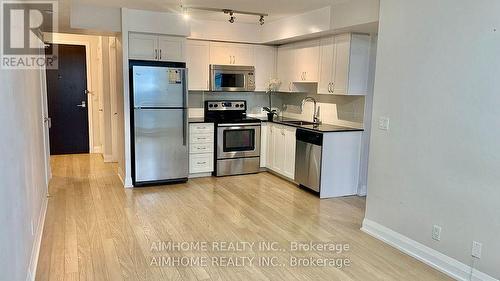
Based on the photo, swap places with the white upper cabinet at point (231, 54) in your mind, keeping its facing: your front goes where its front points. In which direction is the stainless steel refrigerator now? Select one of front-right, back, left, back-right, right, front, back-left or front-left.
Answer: front-right

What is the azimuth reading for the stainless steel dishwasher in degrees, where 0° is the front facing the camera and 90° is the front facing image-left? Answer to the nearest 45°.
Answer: approximately 45°

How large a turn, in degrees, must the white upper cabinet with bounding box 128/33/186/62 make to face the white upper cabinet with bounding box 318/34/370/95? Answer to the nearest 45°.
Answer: approximately 90° to its left

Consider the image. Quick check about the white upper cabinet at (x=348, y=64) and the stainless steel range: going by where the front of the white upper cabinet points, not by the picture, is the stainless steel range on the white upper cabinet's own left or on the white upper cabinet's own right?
on the white upper cabinet's own right

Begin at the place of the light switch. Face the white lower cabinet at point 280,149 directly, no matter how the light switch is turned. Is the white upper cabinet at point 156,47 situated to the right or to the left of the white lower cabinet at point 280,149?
left

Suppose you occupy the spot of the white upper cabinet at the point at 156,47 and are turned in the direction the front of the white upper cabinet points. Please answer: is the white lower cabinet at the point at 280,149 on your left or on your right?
on your left

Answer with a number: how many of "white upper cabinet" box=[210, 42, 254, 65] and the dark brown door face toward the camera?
2

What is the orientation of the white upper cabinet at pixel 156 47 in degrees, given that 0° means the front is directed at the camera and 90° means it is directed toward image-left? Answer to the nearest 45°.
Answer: approximately 0°

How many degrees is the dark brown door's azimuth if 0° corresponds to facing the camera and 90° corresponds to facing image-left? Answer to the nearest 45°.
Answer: approximately 0°
